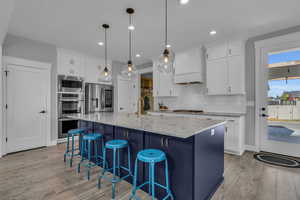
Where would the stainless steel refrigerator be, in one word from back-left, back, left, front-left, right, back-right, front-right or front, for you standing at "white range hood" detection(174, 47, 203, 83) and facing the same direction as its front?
front-right

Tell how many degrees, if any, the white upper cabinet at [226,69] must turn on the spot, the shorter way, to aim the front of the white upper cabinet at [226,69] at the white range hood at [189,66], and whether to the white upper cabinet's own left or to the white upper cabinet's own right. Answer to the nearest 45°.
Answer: approximately 45° to the white upper cabinet's own right

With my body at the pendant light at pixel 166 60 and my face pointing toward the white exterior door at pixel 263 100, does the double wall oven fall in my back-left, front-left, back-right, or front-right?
back-left

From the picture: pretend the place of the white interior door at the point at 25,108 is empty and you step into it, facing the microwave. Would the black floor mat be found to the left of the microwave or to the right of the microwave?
right

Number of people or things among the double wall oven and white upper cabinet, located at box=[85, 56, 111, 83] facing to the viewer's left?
0

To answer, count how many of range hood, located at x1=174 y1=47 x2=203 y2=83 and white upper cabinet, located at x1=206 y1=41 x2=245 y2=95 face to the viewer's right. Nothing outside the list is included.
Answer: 0

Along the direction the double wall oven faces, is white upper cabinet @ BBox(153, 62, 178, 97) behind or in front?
in front

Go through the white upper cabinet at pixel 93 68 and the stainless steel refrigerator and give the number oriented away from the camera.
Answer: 0

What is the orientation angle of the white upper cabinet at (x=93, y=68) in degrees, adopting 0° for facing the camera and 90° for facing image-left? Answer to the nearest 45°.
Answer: approximately 315°
